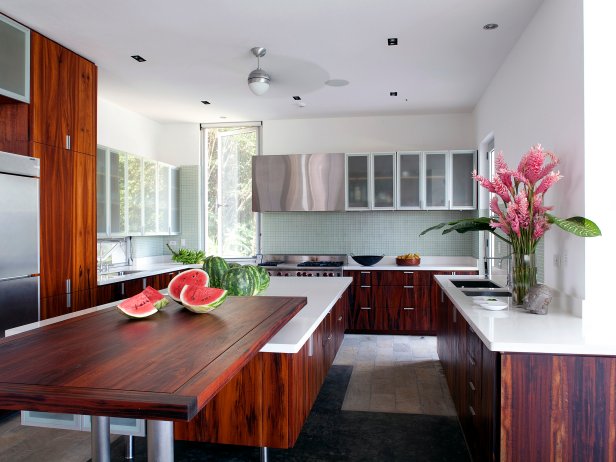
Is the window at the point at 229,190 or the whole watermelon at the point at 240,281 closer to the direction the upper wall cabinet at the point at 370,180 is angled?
the whole watermelon

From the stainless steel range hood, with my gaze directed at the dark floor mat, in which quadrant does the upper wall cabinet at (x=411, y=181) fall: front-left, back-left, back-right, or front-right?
front-left

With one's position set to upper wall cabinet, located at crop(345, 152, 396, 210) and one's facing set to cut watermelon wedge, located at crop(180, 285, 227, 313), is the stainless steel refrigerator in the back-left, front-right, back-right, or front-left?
front-right

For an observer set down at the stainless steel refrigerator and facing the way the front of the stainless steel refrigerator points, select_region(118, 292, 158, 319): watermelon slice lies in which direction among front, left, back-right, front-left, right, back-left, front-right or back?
front-right

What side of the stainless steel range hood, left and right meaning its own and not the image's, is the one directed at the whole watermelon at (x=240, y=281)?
front

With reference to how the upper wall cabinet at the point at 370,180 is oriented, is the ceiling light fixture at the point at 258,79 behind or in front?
in front

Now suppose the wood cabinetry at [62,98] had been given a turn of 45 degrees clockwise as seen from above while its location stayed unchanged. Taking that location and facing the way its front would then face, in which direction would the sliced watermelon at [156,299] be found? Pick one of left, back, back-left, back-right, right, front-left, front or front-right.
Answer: front

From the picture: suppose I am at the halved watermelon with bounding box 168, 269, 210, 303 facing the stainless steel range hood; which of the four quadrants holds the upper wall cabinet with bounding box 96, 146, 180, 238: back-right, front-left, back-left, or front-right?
front-left

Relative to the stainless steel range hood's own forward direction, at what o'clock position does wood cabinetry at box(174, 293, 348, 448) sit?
The wood cabinetry is roughly at 12 o'clock from the stainless steel range hood.

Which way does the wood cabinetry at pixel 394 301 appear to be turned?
toward the camera

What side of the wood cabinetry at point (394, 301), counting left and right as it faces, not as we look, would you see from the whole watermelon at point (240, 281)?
front

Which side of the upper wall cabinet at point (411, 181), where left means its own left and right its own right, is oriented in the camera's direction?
front

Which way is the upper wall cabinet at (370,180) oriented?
toward the camera
